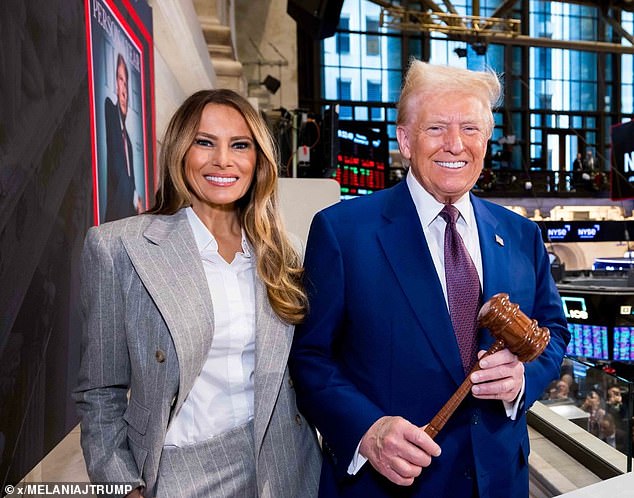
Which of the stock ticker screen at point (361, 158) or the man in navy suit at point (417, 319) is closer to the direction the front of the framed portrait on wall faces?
the man in navy suit

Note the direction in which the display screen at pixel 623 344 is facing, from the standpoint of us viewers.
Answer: facing the viewer

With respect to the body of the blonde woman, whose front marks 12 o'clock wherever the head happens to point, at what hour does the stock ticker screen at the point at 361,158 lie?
The stock ticker screen is roughly at 8 o'clock from the blonde woman.

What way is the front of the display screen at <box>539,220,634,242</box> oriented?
toward the camera

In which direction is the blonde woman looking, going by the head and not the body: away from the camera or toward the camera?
toward the camera

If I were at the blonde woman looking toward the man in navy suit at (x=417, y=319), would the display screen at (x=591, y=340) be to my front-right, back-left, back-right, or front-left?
front-left

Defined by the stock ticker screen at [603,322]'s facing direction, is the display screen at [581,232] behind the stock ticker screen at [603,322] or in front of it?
behind

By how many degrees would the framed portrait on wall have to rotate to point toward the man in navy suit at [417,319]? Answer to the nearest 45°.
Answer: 0° — it already faces them

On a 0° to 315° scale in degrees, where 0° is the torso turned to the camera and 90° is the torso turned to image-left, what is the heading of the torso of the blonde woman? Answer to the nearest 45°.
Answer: approximately 315°

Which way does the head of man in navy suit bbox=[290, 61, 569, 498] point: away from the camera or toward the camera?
toward the camera

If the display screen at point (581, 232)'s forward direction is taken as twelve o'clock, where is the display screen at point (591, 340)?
the display screen at point (591, 340) is roughly at 12 o'clock from the display screen at point (581, 232).

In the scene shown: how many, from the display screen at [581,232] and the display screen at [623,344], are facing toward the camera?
2

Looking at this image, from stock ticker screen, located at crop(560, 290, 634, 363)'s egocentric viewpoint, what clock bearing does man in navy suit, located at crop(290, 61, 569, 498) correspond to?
The man in navy suit is roughly at 12 o'clock from the stock ticker screen.
